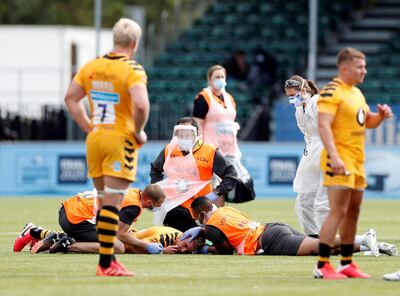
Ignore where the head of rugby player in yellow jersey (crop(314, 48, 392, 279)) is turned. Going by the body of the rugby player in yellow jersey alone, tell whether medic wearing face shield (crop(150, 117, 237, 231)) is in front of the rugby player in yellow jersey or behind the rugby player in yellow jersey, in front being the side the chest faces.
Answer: behind

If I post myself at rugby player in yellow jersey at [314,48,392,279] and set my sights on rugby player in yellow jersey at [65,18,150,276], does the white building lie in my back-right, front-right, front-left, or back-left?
front-right

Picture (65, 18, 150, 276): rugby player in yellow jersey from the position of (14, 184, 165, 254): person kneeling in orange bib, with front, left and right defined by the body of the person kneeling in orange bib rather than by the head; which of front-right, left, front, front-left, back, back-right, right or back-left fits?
right

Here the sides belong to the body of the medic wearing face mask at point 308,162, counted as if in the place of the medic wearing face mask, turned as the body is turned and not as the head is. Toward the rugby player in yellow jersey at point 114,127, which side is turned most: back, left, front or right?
front

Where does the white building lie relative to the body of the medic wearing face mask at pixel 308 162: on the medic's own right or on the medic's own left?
on the medic's own right

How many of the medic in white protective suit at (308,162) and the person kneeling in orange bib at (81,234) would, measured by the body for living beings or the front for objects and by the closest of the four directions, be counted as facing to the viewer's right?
1

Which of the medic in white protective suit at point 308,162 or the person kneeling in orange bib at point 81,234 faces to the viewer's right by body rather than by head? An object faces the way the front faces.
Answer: the person kneeling in orange bib

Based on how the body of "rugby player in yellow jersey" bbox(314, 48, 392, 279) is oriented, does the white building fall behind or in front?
behind

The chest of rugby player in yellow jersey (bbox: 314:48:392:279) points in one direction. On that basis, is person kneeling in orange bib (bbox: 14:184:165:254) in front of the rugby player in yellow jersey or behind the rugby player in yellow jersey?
behind

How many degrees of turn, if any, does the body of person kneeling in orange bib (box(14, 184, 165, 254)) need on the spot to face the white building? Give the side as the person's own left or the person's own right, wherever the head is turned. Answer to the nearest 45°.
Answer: approximately 90° to the person's own left

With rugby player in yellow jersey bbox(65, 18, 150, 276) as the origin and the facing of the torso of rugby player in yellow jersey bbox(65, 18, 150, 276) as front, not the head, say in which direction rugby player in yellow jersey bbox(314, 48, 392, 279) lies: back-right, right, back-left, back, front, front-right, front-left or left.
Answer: front-right

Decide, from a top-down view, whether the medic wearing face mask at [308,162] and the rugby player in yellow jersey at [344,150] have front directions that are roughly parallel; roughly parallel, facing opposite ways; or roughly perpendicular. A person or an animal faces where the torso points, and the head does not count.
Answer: roughly perpendicular

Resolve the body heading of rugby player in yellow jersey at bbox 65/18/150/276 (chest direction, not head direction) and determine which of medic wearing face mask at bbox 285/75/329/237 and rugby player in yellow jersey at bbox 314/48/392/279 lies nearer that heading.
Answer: the medic wearing face mask

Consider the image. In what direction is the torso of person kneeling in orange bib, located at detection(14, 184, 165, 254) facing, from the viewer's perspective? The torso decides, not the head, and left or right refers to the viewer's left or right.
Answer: facing to the right of the viewer

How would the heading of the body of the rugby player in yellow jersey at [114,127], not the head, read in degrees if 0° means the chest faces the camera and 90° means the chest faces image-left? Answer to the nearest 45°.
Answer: approximately 225°
